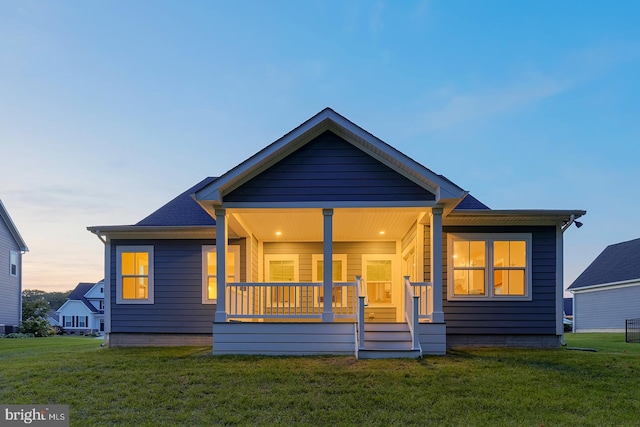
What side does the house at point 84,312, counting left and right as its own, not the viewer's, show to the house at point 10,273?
front

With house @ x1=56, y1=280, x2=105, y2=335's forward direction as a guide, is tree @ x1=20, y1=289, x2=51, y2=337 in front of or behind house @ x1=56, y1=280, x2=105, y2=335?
in front

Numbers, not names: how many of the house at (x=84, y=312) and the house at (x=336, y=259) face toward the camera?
2

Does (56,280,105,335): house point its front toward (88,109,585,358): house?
yes

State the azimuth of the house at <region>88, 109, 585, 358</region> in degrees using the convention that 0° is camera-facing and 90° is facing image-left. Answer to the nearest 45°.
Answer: approximately 0°

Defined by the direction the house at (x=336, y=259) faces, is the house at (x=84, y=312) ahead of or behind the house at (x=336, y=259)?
behind
